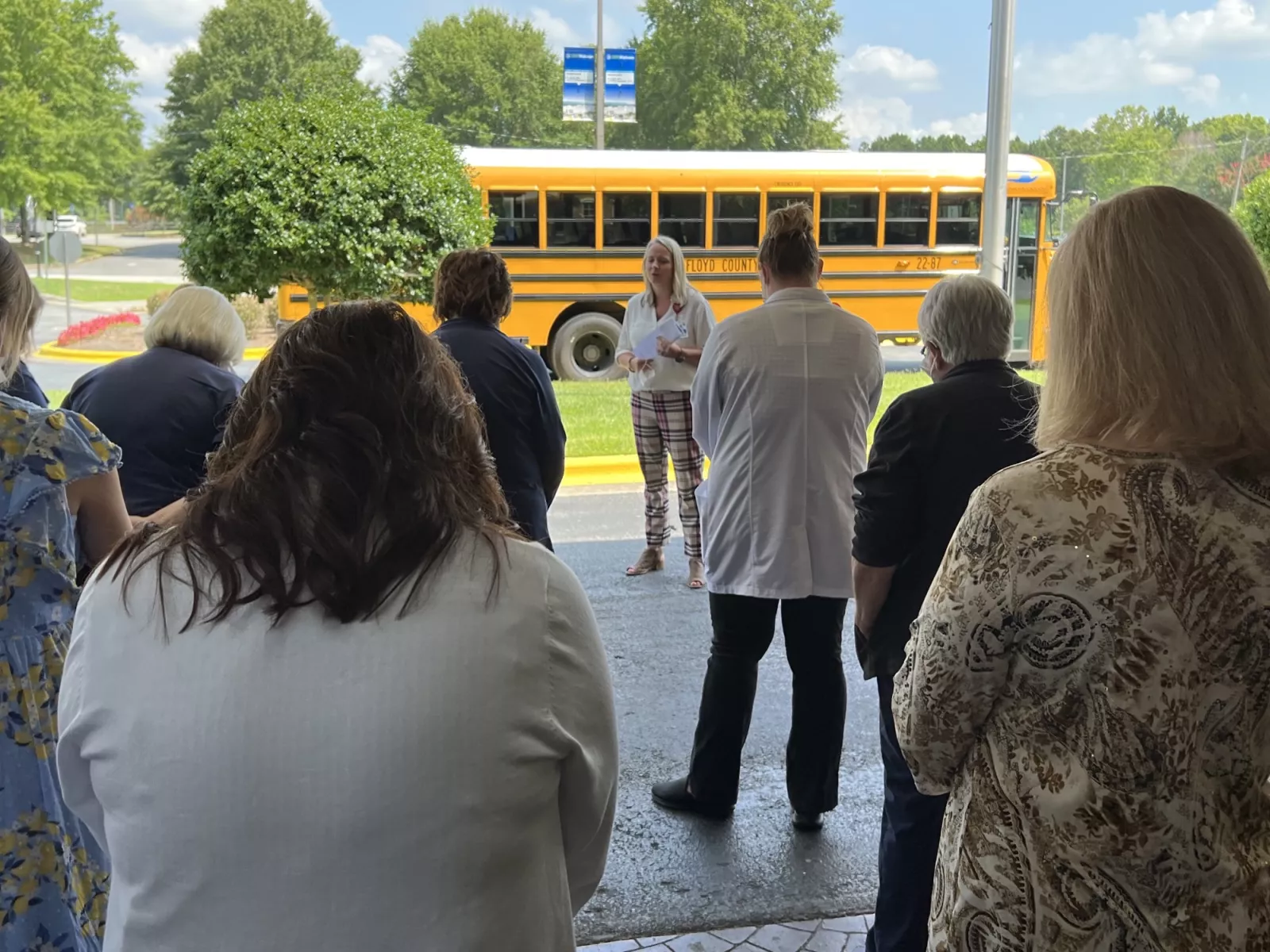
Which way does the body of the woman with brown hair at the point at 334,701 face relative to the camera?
away from the camera

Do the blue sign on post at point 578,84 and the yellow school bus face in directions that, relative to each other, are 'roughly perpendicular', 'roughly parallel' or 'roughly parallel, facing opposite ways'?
roughly perpendicular

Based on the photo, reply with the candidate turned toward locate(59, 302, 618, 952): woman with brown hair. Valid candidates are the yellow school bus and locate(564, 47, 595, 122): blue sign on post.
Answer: the blue sign on post

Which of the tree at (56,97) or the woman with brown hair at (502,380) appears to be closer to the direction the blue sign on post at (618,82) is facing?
the woman with brown hair

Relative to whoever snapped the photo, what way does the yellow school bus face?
facing to the right of the viewer

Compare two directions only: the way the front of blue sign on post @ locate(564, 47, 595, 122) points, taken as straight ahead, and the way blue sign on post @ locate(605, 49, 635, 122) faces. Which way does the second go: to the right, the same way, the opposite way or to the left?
the same way

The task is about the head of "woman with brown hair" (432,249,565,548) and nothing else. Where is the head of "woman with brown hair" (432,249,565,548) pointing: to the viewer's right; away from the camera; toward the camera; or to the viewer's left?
away from the camera

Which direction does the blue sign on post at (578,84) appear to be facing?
toward the camera

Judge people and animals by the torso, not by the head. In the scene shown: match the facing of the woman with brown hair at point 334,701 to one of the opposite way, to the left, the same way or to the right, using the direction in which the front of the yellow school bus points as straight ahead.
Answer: to the left

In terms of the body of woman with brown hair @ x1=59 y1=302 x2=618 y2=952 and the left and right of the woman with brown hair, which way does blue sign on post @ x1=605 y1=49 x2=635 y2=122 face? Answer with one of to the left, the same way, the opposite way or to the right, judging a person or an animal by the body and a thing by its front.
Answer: the opposite way

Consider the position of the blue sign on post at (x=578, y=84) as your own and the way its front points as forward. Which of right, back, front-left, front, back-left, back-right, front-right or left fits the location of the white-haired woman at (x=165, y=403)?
front

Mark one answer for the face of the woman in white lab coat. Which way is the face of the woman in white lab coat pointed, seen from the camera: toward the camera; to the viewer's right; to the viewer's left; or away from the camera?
away from the camera

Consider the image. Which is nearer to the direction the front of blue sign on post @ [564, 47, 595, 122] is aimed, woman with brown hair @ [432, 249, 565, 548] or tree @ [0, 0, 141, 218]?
the woman with brown hair

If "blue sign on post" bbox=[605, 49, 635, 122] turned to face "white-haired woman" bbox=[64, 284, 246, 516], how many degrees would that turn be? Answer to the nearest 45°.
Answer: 0° — it already faces them

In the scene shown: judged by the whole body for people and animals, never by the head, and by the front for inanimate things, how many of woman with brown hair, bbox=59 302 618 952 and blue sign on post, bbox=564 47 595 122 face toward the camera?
1
